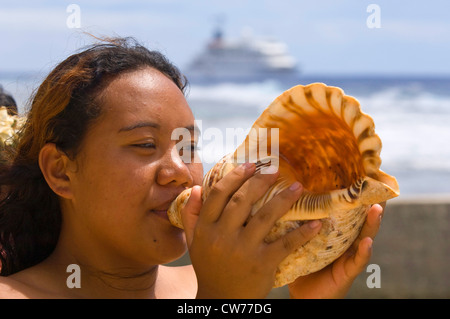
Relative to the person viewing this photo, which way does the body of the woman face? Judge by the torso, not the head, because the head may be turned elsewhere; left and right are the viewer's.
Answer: facing the viewer and to the right of the viewer

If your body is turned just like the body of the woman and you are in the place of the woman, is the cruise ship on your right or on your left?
on your left
